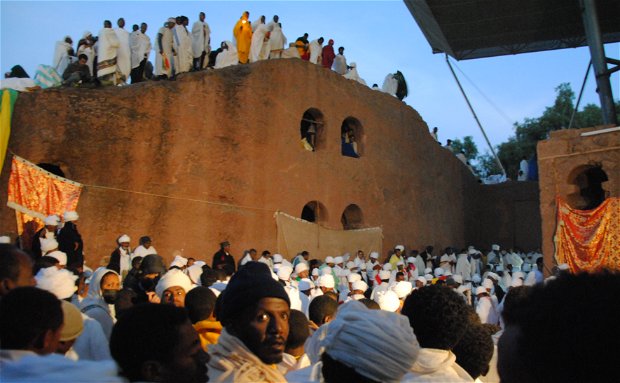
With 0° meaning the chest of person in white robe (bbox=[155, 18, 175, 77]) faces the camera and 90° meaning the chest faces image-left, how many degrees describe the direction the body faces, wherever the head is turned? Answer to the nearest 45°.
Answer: approximately 315°

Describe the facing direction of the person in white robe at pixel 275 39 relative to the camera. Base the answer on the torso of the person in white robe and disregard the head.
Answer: toward the camera

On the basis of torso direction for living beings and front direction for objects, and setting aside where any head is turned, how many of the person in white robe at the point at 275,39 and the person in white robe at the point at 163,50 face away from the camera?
0

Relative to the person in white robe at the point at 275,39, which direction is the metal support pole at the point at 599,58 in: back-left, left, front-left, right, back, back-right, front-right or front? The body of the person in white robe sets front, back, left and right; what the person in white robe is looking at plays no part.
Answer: left

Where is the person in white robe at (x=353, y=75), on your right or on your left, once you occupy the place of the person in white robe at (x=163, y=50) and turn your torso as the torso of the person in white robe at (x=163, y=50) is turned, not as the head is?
on your left

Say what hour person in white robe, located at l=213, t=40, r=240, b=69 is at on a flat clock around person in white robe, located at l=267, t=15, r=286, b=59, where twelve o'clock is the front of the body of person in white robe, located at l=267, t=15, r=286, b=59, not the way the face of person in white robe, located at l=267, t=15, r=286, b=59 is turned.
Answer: person in white robe, located at l=213, t=40, r=240, b=69 is roughly at 2 o'clock from person in white robe, located at l=267, t=15, r=286, b=59.

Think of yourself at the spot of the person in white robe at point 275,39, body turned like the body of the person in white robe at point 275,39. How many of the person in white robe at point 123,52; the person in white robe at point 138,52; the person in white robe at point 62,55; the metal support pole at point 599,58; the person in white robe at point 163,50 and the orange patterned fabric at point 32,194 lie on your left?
1
